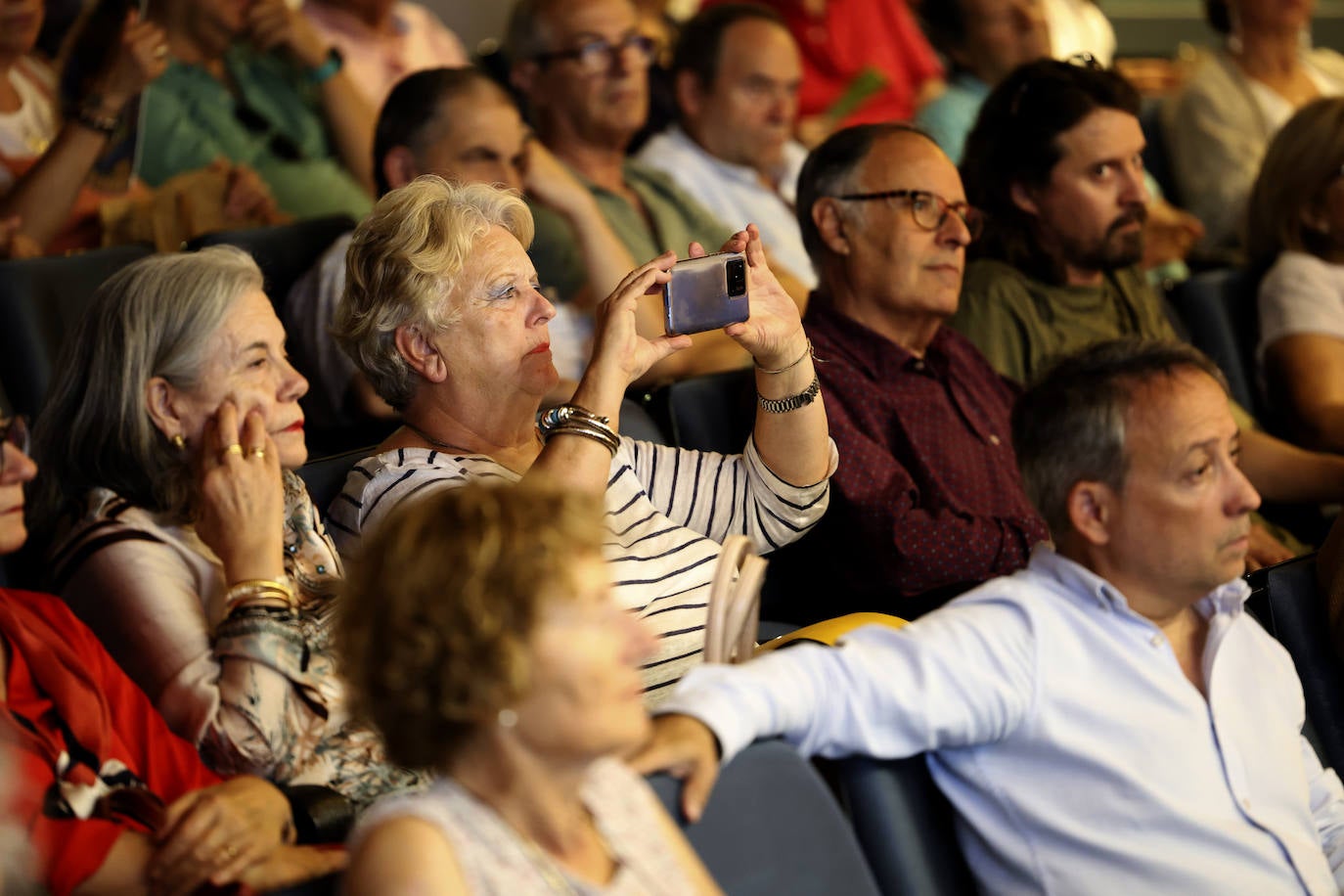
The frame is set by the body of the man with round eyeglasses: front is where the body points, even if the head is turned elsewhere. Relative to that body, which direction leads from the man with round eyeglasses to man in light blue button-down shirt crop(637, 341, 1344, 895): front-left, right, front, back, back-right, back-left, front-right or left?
front-right

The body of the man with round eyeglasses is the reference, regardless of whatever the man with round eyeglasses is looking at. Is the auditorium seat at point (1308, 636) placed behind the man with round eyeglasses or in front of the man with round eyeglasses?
in front

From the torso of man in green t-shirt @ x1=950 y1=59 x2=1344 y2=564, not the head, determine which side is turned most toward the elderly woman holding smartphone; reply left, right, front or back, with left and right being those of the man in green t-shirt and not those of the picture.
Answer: right

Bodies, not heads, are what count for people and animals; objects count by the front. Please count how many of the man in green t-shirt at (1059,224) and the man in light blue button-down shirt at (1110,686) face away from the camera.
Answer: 0

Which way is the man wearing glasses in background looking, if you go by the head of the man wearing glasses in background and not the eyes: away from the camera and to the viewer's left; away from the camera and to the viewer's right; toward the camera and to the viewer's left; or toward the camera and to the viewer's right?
toward the camera and to the viewer's right

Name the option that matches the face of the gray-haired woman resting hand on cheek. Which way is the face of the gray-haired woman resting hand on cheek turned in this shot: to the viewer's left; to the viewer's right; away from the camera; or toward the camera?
to the viewer's right

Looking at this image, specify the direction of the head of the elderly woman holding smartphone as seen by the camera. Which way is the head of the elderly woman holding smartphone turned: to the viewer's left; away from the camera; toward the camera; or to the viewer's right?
to the viewer's right

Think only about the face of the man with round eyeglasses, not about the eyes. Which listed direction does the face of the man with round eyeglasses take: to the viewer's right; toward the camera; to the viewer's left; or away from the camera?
to the viewer's right

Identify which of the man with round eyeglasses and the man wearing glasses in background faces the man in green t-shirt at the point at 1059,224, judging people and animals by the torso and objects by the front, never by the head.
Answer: the man wearing glasses in background

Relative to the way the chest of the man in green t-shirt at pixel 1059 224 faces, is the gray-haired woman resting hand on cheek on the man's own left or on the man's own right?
on the man's own right

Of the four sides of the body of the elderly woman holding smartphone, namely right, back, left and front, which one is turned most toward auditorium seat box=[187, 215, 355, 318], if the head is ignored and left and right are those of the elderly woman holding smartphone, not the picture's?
back
